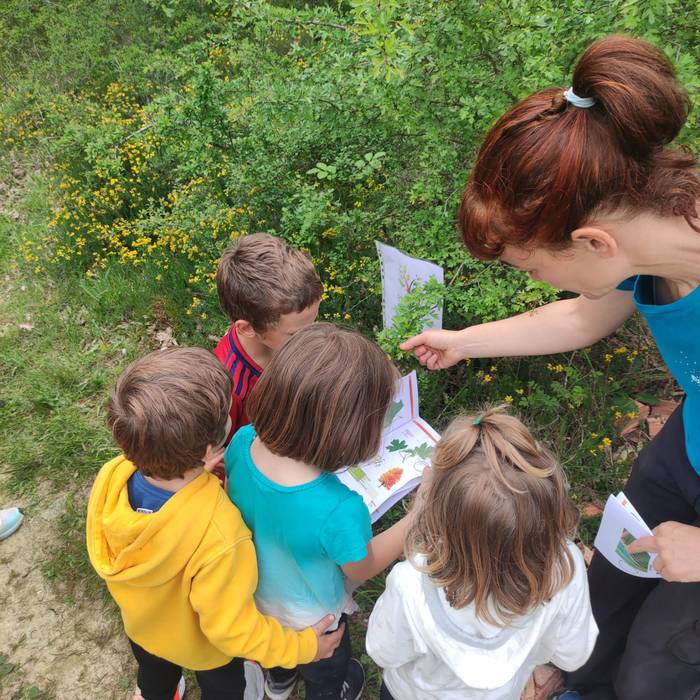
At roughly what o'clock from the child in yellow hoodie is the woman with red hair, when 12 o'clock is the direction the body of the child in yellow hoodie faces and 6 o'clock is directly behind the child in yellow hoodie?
The woman with red hair is roughly at 2 o'clock from the child in yellow hoodie.

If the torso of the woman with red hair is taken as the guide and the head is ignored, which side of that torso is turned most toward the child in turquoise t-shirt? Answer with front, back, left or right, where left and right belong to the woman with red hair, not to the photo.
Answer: front

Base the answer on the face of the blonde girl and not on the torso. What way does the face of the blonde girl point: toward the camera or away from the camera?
away from the camera

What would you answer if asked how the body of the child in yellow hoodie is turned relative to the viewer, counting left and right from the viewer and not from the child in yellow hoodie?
facing away from the viewer and to the right of the viewer

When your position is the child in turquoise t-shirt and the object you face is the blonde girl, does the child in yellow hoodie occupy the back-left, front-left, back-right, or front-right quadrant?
back-right

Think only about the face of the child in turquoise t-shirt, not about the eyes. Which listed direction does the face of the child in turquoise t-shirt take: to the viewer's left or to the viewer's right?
to the viewer's right

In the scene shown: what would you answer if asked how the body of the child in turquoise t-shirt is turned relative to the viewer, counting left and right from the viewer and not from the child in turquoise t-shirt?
facing away from the viewer and to the right of the viewer

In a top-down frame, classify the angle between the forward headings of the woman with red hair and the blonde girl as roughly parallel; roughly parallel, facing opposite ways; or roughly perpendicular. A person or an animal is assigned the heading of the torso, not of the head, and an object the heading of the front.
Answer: roughly perpendicular

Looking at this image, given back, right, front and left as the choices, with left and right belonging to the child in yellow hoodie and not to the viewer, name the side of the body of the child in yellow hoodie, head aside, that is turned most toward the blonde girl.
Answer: right

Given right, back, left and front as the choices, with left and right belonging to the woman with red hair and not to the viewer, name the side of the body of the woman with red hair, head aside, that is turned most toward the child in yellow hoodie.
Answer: front

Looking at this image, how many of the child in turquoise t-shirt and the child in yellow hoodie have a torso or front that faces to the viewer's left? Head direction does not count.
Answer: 0

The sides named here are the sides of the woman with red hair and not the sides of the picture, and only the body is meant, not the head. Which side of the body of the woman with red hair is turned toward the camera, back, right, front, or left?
left

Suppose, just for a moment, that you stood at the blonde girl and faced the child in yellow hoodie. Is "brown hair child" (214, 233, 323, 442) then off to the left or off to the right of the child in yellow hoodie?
right

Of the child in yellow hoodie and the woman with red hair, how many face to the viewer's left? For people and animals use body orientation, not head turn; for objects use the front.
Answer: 1

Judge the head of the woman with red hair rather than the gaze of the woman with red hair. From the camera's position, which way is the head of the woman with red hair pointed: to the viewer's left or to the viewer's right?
to the viewer's left

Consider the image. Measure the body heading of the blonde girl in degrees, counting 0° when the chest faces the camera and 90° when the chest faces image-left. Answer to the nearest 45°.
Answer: approximately 180°
